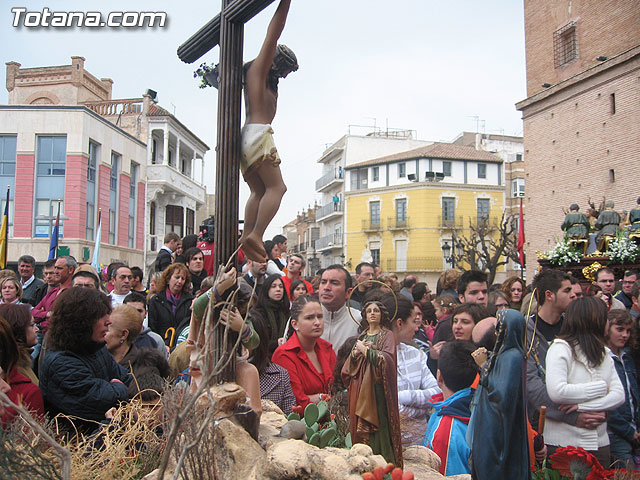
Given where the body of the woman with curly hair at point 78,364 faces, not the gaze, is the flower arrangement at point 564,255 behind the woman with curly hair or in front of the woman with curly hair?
in front

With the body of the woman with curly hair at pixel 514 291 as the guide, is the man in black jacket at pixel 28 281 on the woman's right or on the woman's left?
on the woman's right

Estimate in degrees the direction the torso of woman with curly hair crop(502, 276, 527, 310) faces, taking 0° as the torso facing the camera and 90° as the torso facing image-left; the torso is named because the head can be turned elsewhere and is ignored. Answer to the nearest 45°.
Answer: approximately 0°

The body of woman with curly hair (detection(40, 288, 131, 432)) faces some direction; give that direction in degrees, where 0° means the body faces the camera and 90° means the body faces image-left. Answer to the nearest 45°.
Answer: approximately 270°

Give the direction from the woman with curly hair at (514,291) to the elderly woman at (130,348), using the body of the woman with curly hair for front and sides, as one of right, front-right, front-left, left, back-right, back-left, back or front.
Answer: front-right

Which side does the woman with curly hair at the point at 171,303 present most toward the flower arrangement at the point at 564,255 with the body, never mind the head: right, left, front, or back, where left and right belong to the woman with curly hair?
left

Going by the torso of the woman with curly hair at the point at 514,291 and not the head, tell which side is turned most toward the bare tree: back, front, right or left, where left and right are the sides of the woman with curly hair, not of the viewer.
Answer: back

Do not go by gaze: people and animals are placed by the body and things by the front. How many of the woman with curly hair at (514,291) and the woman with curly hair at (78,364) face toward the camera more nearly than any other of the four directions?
1

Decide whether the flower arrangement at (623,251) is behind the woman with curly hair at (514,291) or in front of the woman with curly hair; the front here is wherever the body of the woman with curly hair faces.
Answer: behind

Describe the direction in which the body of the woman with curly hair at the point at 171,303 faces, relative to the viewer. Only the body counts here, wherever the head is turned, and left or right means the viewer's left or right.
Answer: facing the viewer and to the right of the viewer

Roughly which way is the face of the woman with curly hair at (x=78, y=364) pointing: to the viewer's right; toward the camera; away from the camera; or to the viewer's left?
to the viewer's right

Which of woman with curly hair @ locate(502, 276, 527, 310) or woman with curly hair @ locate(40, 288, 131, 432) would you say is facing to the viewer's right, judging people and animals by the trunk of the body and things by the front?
woman with curly hair @ locate(40, 288, 131, 432)

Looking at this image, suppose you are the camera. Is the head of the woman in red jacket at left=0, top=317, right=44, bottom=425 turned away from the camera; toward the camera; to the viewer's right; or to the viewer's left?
to the viewer's right

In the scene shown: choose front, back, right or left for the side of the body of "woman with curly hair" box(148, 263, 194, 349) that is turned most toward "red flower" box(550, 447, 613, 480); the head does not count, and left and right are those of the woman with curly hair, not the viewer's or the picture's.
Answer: front
